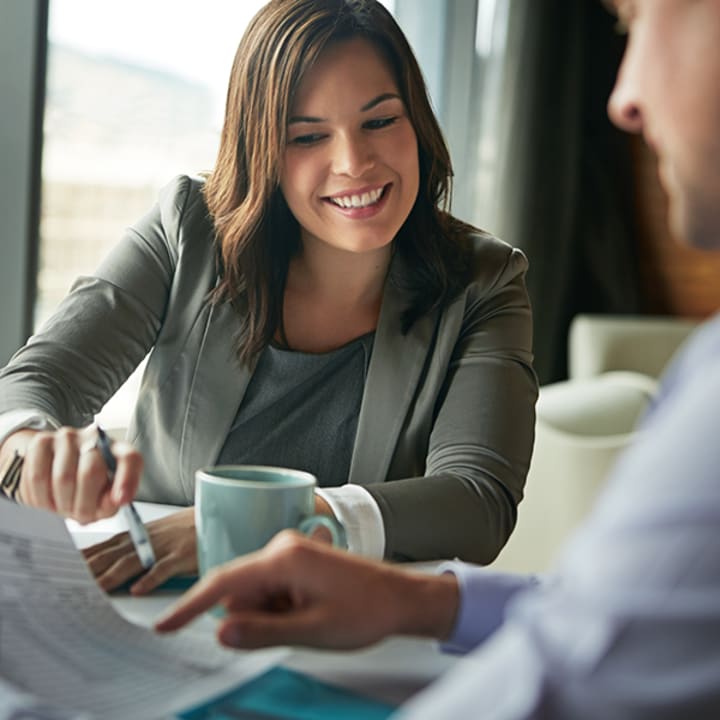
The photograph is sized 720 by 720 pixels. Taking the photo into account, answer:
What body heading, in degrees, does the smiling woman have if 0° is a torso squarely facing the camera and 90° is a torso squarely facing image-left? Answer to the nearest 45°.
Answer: approximately 0°

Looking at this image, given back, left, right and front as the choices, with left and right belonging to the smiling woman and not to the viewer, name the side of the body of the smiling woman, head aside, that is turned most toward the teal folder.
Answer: front

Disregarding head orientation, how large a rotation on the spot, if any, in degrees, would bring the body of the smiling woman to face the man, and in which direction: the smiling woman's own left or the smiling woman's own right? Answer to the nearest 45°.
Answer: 0° — they already face them

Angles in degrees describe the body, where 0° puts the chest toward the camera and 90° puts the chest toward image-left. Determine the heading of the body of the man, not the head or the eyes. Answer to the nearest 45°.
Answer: approximately 90°

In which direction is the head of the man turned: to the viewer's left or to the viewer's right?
to the viewer's left

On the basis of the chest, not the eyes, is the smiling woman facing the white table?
yes

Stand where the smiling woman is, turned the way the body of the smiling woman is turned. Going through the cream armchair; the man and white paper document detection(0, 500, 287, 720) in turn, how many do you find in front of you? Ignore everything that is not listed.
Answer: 2

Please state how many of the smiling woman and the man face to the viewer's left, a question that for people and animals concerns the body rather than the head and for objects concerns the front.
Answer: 1

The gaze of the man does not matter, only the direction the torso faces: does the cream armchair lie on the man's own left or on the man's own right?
on the man's own right

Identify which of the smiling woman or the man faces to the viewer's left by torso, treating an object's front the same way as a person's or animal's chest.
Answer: the man
